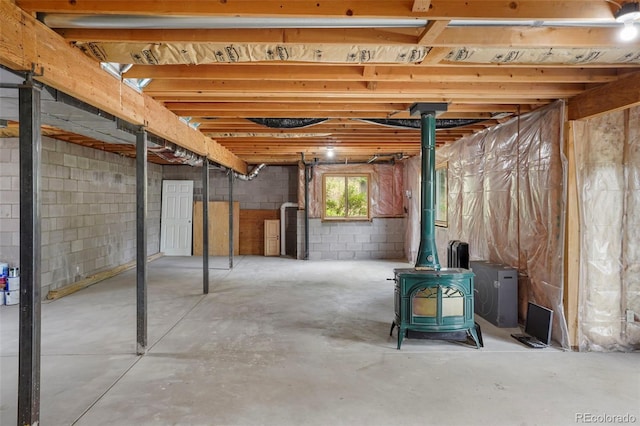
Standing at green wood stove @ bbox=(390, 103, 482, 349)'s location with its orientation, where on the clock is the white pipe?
The white pipe is roughly at 5 o'clock from the green wood stove.

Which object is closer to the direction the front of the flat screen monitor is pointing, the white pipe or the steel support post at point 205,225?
the steel support post

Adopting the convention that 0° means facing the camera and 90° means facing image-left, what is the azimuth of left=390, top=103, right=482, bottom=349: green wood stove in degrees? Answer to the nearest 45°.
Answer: approximately 0°

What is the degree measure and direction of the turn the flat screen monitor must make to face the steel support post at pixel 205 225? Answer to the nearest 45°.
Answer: approximately 45° to its right

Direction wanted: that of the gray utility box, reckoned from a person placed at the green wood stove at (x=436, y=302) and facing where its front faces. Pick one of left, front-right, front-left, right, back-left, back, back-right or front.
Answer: back-left

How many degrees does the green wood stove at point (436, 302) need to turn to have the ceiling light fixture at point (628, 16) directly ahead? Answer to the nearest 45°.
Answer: approximately 45° to its left

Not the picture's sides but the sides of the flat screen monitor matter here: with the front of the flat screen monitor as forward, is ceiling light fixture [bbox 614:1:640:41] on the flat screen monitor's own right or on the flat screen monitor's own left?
on the flat screen monitor's own left

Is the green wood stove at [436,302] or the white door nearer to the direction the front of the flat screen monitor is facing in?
the green wood stove

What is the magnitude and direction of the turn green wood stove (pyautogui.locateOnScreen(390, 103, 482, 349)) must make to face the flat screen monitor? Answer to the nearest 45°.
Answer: approximately 135° to its left

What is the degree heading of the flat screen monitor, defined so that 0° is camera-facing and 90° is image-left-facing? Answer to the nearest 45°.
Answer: approximately 45°

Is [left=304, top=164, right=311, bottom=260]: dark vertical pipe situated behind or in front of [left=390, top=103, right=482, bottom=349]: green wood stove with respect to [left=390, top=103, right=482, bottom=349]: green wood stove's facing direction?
behind

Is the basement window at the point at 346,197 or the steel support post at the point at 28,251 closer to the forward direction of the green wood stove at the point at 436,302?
the steel support post
